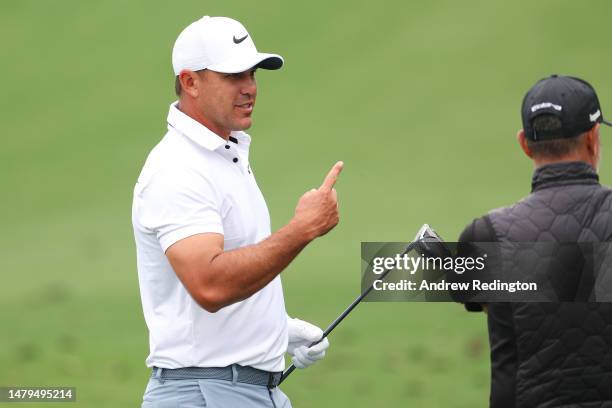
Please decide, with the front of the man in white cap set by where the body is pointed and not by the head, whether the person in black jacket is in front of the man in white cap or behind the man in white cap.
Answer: in front

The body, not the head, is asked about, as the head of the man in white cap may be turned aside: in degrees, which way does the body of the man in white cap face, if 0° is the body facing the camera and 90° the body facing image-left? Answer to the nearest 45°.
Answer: approximately 270°
